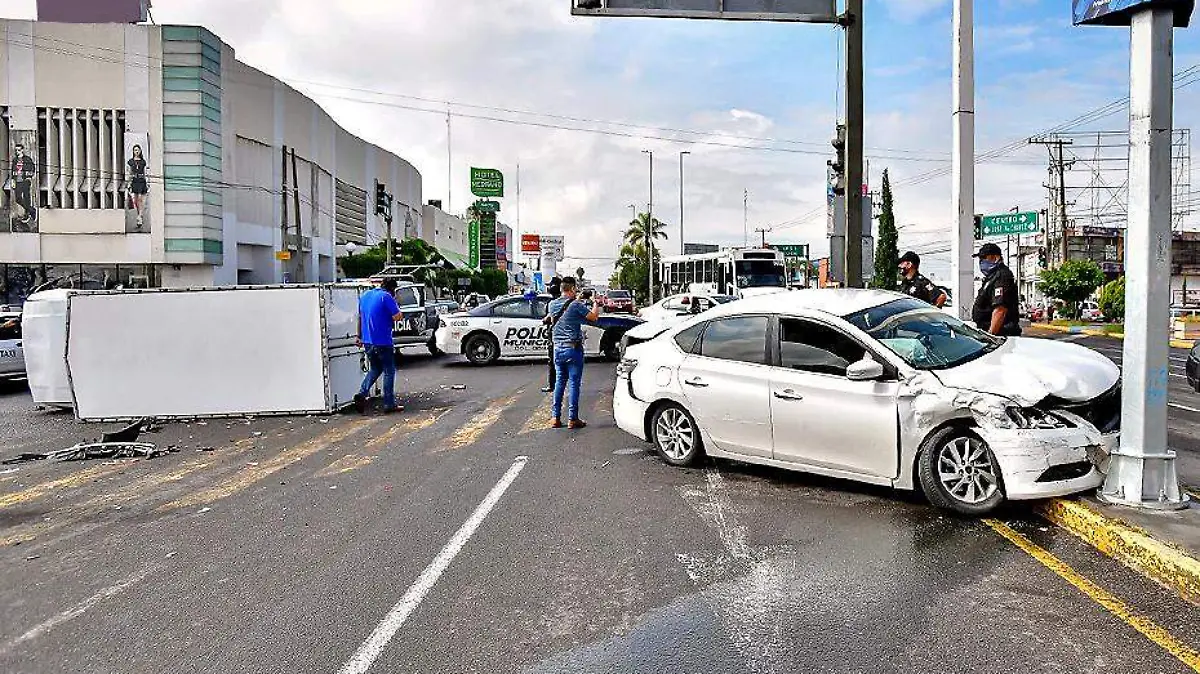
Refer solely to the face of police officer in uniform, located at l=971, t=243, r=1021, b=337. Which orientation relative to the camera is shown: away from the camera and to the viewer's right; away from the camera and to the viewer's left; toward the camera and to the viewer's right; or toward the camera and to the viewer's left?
toward the camera and to the viewer's left

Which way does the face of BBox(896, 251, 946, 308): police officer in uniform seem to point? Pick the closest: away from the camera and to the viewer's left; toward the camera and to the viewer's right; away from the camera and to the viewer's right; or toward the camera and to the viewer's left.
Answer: toward the camera and to the viewer's left

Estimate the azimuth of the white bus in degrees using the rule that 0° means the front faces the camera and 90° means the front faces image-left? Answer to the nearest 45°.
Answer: approximately 315°
